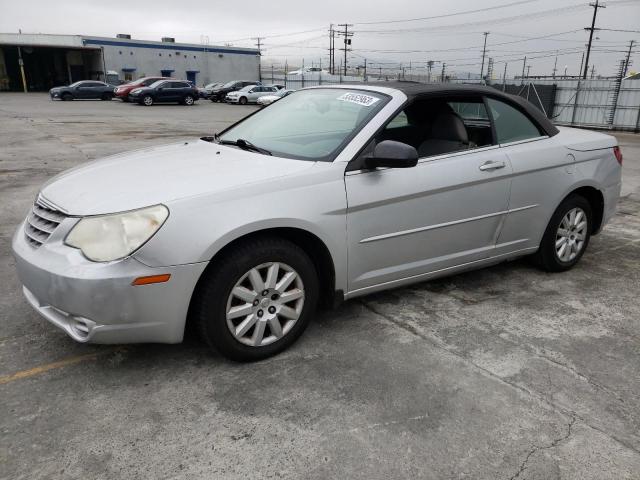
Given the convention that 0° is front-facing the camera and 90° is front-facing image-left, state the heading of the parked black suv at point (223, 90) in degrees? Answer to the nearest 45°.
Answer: approximately 45°

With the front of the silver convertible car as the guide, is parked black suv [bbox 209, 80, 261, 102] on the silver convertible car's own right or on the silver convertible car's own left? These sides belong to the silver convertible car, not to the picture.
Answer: on the silver convertible car's own right

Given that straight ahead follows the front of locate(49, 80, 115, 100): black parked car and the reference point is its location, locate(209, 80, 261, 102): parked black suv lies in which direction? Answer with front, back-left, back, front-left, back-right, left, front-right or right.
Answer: back

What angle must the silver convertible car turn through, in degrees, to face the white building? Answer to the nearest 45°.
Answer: approximately 90° to its right

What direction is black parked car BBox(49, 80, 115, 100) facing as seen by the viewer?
to the viewer's left

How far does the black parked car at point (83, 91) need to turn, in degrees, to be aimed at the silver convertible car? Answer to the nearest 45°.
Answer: approximately 90° to its left

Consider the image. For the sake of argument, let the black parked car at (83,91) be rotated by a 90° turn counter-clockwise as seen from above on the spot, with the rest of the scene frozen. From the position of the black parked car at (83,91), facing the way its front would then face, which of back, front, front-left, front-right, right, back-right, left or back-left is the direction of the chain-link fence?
front-left

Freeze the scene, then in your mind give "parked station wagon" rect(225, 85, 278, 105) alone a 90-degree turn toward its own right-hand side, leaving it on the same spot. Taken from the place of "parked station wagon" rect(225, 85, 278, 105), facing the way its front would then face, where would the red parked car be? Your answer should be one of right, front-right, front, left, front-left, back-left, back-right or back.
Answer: front-left

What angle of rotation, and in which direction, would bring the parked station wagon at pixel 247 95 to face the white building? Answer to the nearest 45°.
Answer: approximately 90° to its right

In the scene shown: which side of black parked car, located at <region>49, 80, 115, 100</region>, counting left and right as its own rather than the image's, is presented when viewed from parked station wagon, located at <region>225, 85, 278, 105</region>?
back

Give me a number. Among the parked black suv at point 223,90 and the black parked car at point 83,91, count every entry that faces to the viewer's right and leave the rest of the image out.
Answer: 0

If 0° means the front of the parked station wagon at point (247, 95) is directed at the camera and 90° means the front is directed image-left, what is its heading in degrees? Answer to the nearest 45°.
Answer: approximately 45°
